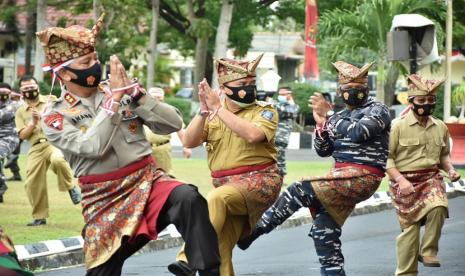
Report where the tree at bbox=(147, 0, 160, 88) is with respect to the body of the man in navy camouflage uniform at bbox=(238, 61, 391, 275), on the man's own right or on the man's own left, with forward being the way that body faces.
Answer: on the man's own right

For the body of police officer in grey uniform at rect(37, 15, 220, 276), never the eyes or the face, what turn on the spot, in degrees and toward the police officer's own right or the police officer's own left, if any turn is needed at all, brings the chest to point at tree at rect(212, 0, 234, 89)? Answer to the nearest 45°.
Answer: approximately 135° to the police officer's own left

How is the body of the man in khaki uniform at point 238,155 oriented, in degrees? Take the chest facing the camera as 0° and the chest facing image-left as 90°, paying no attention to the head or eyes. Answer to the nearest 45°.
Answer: approximately 45°

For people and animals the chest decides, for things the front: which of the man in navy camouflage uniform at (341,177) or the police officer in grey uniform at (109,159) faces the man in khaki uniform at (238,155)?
the man in navy camouflage uniform

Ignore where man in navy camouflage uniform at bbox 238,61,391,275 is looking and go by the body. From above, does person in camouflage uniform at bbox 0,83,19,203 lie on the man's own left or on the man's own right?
on the man's own right

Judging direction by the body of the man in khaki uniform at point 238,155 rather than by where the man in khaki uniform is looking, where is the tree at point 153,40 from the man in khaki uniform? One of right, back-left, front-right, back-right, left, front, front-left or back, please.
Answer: back-right

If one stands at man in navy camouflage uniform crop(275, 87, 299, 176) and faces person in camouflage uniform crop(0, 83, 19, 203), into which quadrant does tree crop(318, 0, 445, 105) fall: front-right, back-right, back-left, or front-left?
back-right

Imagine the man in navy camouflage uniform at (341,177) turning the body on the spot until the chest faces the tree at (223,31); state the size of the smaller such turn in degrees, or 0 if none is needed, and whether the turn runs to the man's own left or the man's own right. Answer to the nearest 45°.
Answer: approximately 135° to the man's own right

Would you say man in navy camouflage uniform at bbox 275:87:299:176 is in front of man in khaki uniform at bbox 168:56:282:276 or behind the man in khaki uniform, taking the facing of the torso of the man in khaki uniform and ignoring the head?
behind
